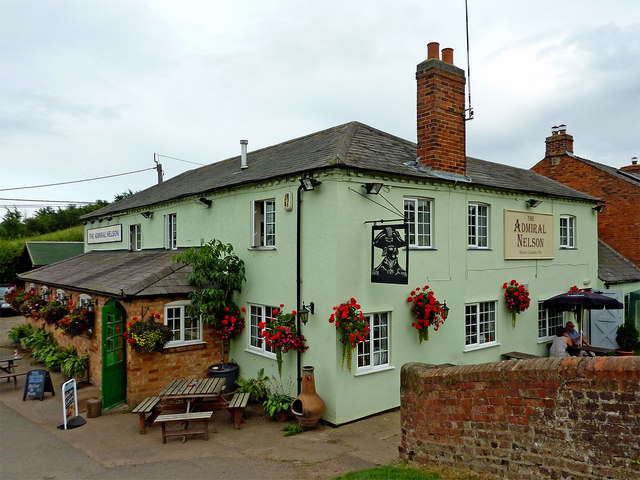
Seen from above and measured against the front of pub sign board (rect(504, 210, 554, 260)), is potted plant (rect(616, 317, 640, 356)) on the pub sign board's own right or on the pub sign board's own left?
on the pub sign board's own left

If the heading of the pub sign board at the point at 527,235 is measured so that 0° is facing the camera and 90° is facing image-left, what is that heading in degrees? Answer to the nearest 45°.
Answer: approximately 315°

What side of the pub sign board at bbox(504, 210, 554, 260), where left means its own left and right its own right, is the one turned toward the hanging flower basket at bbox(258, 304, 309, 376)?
right

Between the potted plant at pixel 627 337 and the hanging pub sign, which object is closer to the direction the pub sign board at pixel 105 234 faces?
the hanging pub sign

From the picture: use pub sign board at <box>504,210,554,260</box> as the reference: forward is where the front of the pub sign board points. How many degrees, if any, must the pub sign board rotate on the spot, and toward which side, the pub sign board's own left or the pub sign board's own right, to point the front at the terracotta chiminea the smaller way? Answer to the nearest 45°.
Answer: approximately 90° to the pub sign board's own right

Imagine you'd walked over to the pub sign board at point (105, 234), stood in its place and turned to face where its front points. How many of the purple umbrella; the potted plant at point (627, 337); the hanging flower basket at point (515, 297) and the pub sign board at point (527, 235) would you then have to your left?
4

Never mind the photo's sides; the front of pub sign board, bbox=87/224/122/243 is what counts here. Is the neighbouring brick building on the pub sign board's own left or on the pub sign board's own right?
on the pub sign board's own left

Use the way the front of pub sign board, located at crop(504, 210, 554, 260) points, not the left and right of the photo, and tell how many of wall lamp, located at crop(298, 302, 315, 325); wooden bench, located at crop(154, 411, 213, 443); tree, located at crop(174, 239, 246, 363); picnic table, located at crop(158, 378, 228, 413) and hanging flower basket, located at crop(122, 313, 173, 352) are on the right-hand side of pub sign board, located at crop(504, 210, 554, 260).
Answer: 5

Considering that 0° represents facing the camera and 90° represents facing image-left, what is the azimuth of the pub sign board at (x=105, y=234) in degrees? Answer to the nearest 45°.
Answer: approximately 45°

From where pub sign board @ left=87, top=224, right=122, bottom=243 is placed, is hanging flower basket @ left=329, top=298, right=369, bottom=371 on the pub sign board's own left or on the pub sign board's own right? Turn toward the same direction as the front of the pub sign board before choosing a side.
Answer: on the pub sign board's own left

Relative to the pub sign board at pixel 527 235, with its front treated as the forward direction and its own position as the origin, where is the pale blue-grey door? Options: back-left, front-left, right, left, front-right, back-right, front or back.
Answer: left

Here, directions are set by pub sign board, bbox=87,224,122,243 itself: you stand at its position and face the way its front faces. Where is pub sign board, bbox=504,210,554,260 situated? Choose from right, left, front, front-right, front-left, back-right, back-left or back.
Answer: left

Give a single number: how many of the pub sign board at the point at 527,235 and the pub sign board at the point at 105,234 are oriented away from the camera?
0

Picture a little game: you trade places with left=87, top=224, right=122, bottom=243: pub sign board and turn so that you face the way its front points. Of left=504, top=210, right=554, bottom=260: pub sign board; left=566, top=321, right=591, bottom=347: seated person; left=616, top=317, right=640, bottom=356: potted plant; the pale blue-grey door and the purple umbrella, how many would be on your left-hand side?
5

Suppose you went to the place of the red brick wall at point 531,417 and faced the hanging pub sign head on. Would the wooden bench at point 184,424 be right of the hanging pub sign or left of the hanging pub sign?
left
